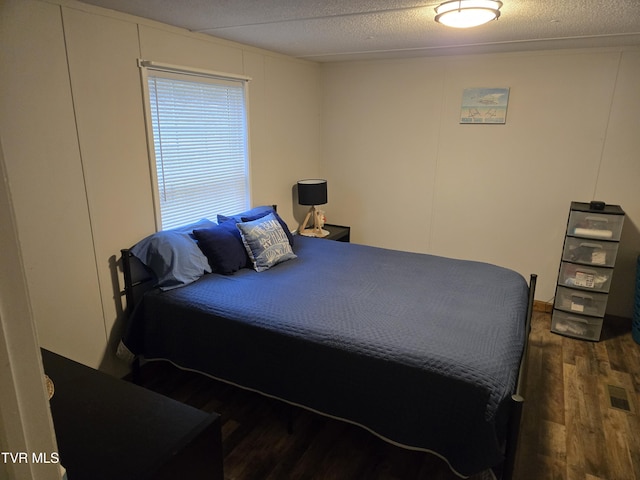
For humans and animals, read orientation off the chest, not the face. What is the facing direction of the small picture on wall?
toward the camera

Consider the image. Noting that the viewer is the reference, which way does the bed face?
facing the viewer and to the right of the viewer

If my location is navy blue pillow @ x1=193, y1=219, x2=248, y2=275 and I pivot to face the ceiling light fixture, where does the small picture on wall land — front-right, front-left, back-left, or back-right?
front-left

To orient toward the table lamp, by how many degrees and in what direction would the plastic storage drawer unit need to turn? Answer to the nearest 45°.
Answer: approximately 90° to its right

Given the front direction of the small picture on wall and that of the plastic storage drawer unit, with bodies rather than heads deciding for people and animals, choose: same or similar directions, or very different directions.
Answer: same or similar directions

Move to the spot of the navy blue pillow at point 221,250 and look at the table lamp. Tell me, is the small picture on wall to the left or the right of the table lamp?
right

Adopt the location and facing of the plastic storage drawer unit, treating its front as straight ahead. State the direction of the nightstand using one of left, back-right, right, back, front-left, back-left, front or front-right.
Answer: right

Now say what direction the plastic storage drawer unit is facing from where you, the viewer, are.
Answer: facing the viewer

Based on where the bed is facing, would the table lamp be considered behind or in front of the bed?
behind

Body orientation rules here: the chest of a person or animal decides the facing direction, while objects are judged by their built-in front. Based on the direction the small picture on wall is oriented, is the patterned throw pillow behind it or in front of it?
in front

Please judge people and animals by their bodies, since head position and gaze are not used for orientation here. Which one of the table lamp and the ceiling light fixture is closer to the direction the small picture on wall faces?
the ceiling light fixture

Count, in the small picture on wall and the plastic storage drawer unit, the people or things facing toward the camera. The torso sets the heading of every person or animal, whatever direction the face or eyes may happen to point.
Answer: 2

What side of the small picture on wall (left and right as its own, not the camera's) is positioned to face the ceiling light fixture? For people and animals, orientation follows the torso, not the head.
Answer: front

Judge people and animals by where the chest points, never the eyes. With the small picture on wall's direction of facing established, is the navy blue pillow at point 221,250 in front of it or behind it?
in front

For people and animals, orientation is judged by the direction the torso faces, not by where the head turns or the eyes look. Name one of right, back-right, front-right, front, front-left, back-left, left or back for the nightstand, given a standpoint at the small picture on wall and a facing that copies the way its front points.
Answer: right
